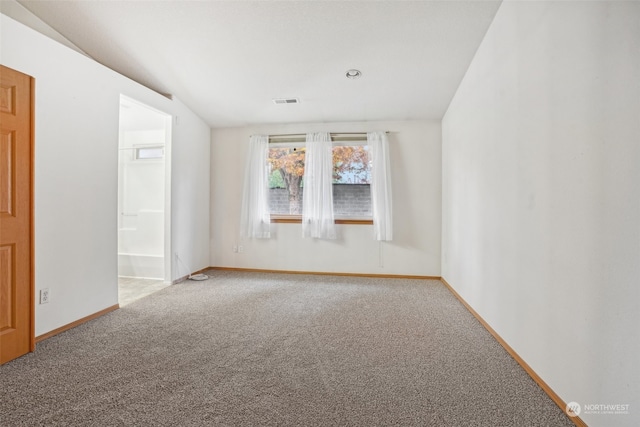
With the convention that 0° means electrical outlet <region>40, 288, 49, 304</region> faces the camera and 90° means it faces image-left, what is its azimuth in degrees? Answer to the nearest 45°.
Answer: approximately 315°

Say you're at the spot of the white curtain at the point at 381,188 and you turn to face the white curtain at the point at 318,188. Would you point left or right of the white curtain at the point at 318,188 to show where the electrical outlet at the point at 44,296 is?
left

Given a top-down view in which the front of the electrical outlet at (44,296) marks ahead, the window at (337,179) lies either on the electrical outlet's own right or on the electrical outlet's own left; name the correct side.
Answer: on the electrical outlet's own left

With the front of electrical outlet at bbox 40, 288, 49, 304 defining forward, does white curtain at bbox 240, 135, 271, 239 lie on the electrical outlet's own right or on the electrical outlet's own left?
on the electrical outlet's own left

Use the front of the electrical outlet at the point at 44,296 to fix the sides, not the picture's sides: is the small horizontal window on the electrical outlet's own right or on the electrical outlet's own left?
on the electrical outlet's own left

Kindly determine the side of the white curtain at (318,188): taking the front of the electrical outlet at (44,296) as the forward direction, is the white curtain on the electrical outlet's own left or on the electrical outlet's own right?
on the electrical outlet's own left
